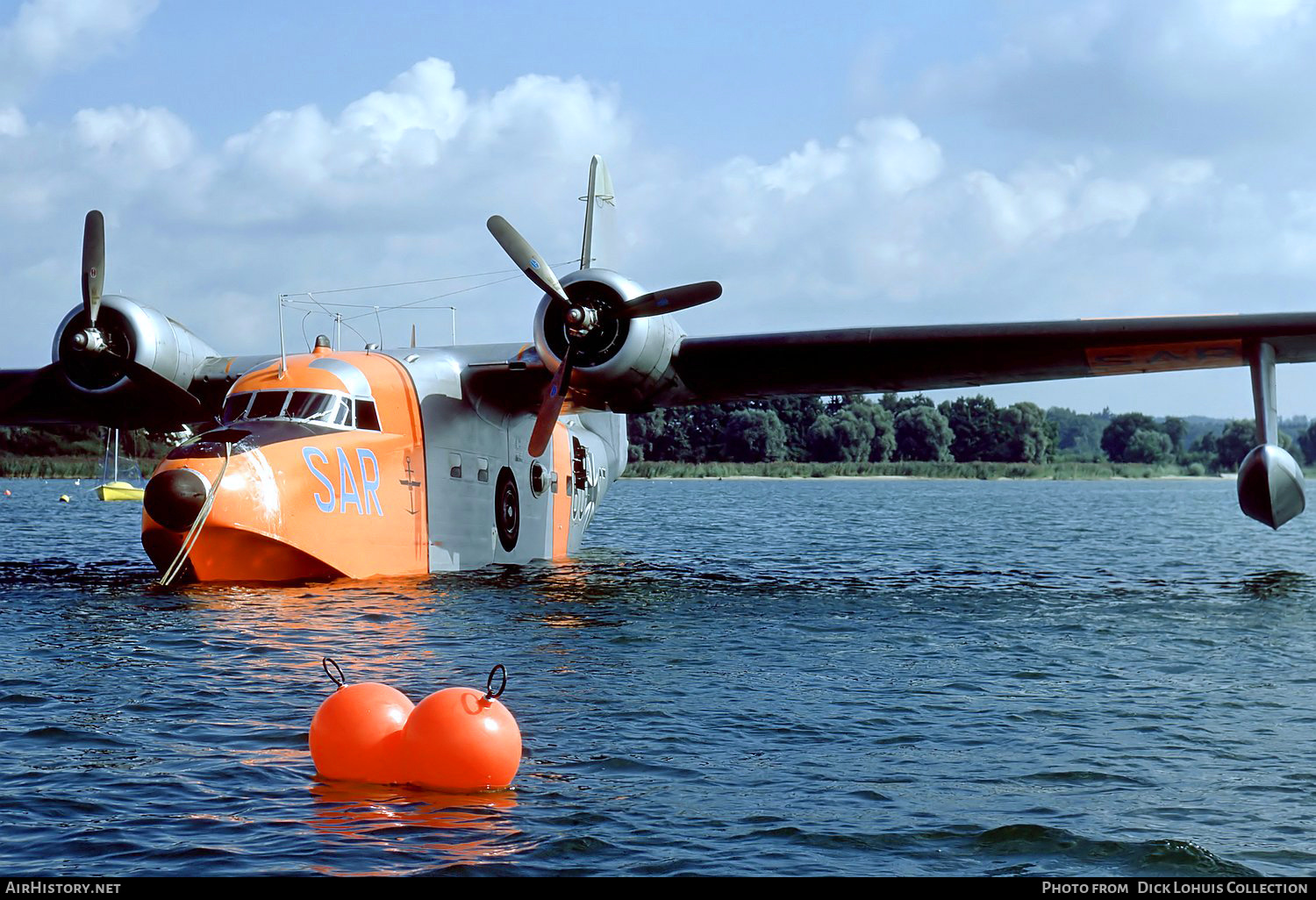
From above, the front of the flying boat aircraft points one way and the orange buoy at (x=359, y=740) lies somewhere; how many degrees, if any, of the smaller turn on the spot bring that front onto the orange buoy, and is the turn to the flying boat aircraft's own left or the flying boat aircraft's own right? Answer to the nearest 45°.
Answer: approximately 45° to the flying boat aircraft's own left

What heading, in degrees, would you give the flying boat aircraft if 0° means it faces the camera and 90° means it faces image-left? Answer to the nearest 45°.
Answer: approximately 45°

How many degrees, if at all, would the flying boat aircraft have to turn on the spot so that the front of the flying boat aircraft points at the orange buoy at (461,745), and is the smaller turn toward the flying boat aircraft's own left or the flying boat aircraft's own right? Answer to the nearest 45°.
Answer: approximately 45° to the flying boat aircraft's own left

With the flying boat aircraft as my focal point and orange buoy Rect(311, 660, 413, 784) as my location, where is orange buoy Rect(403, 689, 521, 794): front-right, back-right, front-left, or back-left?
back-right
